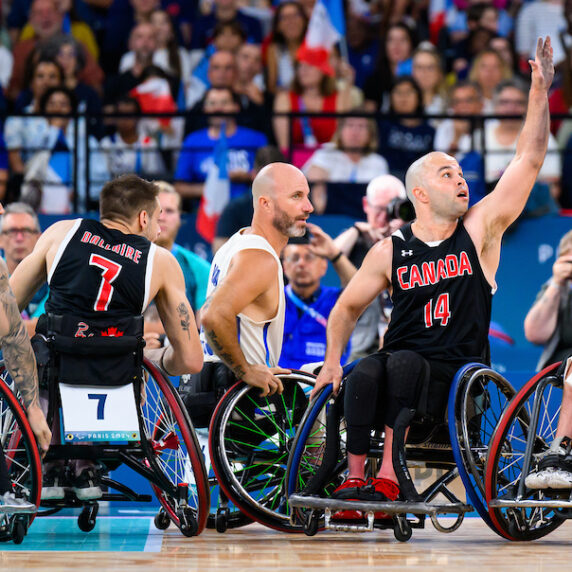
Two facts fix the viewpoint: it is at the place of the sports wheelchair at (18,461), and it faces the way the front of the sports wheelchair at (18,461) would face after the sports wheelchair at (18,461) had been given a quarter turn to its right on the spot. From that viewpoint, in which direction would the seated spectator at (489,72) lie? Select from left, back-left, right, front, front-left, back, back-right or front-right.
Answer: back

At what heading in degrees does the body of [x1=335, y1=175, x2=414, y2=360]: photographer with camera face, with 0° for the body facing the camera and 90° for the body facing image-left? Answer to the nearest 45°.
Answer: approximately 315°

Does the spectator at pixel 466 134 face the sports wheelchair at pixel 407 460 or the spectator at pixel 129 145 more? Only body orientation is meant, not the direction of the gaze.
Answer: the sports wheelchair

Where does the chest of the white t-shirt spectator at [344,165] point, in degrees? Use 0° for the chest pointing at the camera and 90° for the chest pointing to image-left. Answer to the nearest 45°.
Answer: approximately 0°

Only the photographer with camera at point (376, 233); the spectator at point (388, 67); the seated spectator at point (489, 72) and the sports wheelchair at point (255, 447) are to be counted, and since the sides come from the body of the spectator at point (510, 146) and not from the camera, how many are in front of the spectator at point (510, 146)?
2

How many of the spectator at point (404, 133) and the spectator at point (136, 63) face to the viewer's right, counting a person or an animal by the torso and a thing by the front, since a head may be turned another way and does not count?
0

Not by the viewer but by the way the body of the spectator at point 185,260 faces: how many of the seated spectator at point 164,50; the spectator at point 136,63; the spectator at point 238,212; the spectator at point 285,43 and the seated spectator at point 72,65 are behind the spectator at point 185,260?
5
